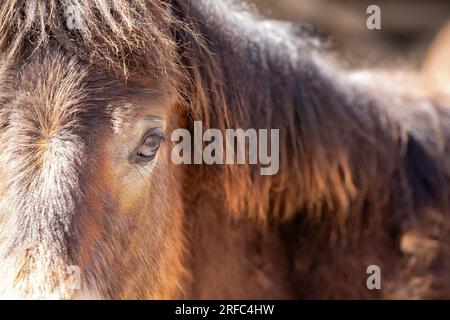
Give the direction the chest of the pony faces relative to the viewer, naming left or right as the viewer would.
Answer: facing the viewer and to the left of the viewer
